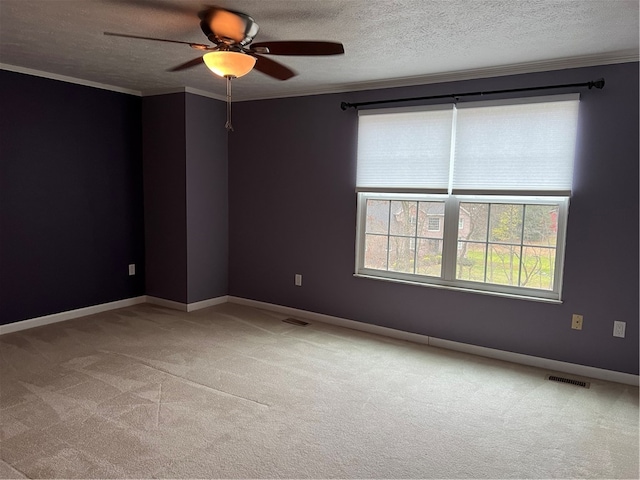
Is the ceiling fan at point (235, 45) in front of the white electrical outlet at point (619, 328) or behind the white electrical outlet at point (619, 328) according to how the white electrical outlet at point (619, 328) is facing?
in front

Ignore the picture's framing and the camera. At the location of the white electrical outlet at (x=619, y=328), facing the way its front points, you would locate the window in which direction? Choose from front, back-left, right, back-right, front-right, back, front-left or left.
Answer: right

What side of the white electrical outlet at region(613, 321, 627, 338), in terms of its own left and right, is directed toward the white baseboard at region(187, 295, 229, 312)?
right

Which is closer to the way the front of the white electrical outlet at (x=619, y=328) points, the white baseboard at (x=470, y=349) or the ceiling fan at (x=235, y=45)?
the ceiling fan

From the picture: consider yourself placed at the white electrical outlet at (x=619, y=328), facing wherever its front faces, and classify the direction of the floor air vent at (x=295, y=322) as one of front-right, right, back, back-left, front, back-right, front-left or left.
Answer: right

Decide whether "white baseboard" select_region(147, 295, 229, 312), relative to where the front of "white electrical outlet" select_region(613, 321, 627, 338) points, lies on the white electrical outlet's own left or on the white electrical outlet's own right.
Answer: on the white electrical outlet's own right

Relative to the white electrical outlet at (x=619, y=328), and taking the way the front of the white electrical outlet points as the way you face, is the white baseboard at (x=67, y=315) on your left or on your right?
on your right

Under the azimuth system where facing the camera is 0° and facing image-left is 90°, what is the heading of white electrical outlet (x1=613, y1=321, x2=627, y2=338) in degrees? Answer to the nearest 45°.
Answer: approximately 0°
